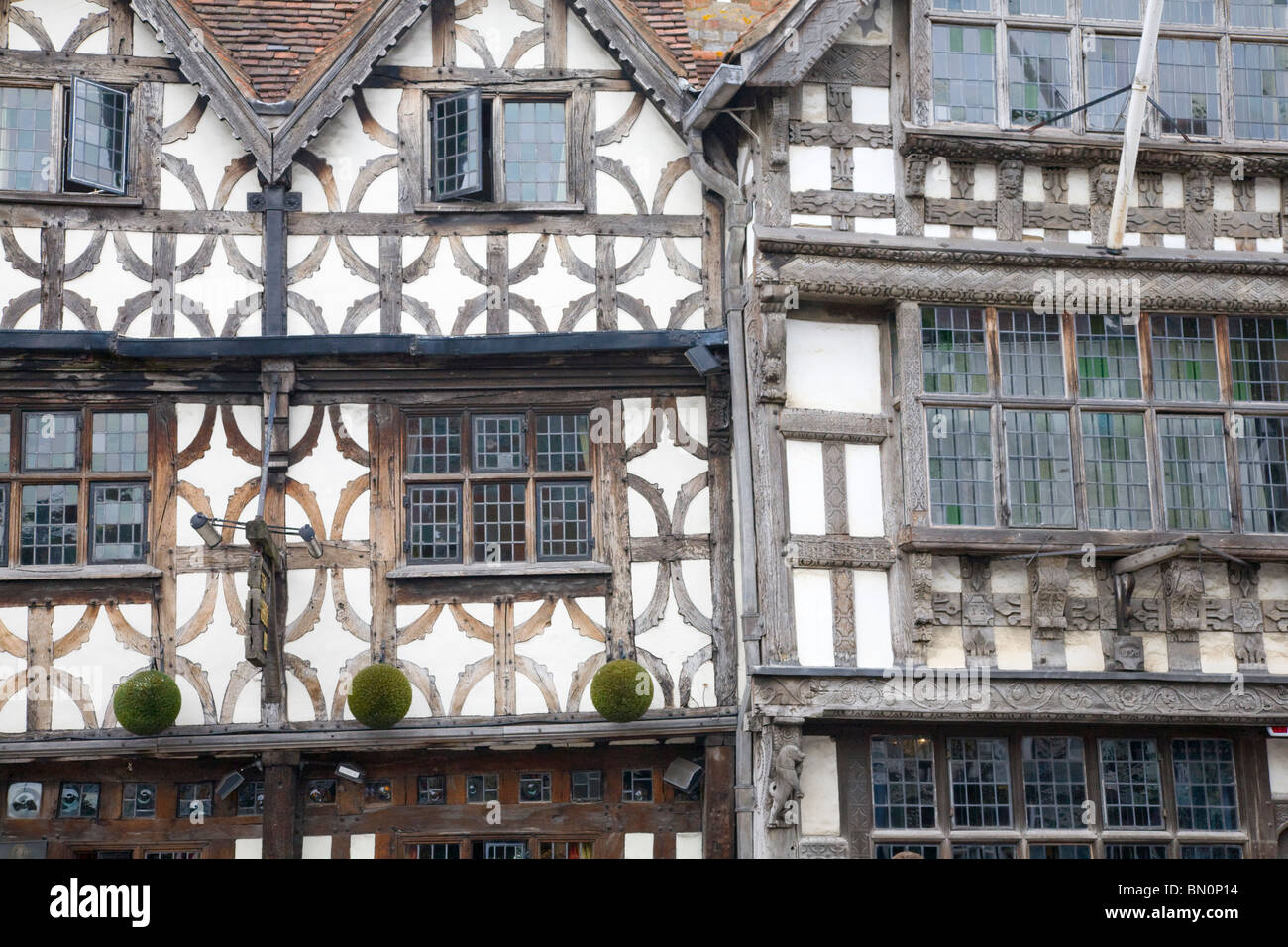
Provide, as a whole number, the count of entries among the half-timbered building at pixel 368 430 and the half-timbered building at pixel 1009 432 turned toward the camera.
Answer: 2

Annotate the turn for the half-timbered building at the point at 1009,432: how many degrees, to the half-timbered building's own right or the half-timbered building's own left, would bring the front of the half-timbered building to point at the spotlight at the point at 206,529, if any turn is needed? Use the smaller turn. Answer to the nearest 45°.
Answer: approximately 90° to the half-timbered building's own right

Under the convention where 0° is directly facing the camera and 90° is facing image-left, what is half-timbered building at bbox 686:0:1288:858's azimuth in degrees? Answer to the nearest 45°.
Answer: approximately 0°

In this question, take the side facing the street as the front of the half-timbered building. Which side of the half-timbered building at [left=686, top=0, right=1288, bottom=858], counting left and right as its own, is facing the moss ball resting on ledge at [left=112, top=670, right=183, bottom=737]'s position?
right

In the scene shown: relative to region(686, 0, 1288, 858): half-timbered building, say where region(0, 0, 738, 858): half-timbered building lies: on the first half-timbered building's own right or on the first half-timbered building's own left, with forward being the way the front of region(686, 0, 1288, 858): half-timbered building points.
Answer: on the first half-timbered building's own right

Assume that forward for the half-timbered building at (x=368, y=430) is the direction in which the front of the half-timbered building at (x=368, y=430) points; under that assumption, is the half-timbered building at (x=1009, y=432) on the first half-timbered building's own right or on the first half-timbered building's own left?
on the first half-timbered building's own left

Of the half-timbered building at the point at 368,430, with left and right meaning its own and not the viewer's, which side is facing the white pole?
left

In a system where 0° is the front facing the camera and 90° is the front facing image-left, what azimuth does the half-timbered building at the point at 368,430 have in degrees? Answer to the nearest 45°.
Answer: approximately 0°

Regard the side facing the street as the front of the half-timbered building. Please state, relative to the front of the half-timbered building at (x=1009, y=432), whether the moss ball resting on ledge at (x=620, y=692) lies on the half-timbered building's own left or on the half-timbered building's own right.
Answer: on the half-timbered building's own right
